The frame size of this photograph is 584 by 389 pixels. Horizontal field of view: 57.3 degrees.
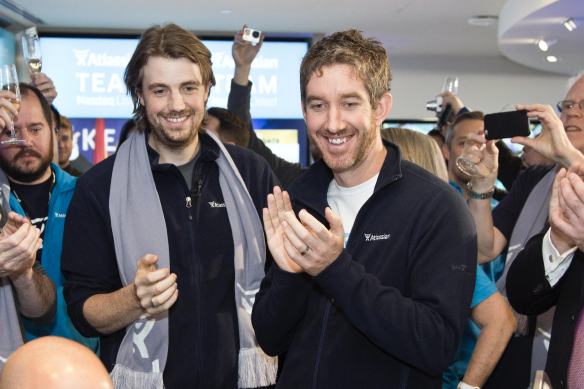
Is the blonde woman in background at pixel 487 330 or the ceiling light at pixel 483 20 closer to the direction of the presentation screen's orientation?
the blonde woman in background

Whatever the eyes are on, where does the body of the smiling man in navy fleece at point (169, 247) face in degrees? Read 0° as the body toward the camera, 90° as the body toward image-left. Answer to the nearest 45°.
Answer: approximately 0°

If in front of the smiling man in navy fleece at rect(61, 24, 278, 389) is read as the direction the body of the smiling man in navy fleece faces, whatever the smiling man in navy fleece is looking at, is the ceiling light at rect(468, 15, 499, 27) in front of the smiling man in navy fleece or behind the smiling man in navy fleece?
behind

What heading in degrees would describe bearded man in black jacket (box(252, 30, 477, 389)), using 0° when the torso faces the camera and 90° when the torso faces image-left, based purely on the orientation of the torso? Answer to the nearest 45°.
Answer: approximately 45°

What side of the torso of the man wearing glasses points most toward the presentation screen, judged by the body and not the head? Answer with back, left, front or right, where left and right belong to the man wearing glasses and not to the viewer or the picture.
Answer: right

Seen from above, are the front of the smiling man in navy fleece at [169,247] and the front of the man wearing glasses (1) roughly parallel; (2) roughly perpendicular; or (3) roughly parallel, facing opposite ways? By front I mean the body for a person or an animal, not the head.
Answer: roughly perpendicular

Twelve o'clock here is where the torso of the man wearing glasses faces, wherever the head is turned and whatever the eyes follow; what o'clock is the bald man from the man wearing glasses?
The bald man is roughly at 11 o'clock from the man wearing glasses.

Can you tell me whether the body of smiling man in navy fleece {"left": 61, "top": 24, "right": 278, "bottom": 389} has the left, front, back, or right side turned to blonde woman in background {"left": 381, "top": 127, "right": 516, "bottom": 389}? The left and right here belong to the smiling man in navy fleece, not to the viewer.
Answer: left

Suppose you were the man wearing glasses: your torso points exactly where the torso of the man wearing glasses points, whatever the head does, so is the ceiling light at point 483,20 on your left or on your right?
on your right
